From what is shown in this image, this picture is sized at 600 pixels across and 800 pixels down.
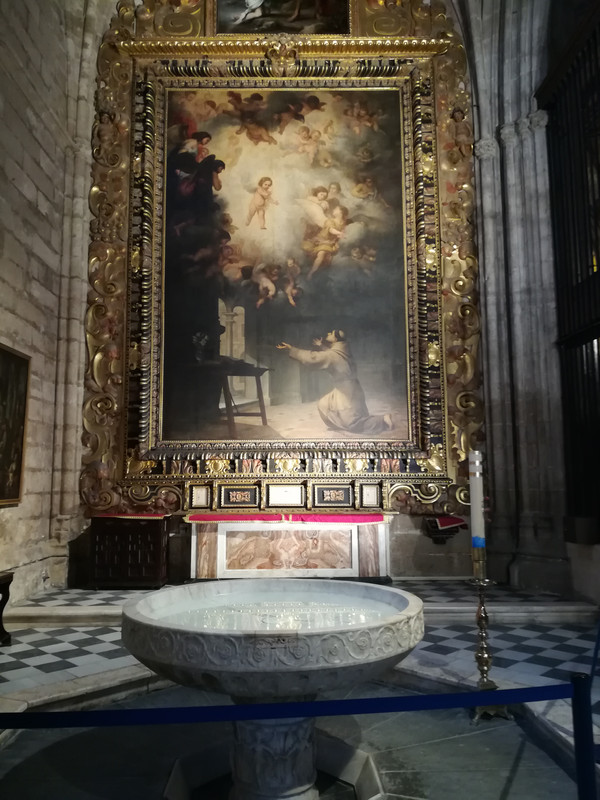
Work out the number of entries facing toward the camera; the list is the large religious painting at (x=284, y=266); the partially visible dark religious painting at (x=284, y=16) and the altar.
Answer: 3

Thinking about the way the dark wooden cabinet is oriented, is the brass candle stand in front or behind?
in front

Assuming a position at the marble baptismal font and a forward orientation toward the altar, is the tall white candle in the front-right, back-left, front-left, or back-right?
front-right

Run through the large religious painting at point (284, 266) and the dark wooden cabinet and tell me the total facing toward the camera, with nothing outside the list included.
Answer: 2

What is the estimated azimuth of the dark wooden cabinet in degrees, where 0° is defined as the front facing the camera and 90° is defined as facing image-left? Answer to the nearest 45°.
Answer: approximately 0°

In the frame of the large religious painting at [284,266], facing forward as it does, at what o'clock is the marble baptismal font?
The marble baptismal font is roughly at 12 o'clock from the large religious painting.

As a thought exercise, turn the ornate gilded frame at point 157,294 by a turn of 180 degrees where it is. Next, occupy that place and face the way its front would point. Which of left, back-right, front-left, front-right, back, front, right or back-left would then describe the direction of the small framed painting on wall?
back-left

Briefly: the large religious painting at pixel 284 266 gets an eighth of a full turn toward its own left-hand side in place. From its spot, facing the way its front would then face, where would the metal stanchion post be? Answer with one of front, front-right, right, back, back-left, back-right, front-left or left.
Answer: front-right

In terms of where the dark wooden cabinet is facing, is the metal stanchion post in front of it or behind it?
in front

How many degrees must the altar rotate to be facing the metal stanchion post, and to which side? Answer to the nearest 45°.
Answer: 0° — it already faces it

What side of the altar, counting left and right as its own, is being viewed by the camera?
front

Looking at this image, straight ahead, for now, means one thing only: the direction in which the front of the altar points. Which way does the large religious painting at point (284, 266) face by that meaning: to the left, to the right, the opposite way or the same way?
the same way

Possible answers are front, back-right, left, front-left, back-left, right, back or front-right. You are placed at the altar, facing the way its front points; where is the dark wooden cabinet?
right

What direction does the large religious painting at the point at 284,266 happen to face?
toward the camera
